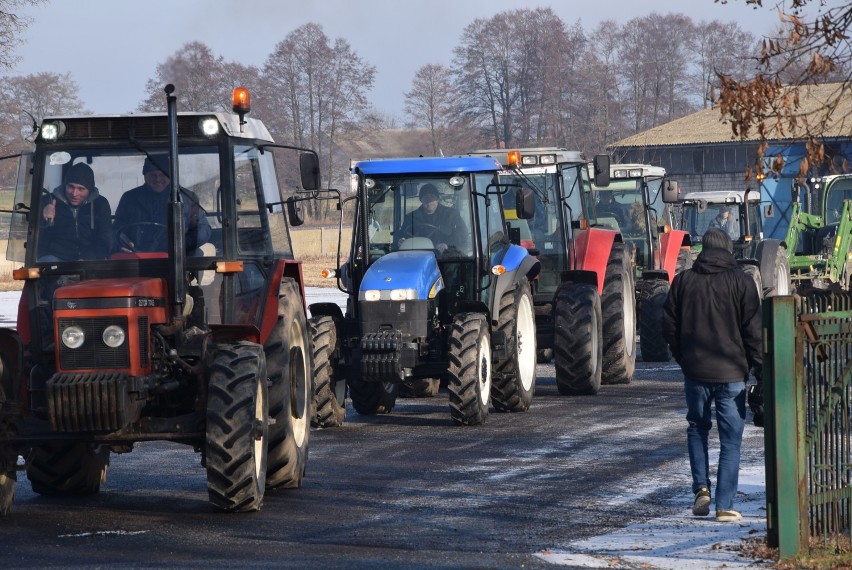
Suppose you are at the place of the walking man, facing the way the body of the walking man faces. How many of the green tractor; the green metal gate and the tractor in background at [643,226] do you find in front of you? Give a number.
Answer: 2

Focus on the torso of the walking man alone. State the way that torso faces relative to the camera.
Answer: away from the camera

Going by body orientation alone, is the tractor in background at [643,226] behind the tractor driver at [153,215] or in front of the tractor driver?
behind

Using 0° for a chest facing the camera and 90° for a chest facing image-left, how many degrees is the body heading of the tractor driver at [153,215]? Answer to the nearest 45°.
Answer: approximately 0°

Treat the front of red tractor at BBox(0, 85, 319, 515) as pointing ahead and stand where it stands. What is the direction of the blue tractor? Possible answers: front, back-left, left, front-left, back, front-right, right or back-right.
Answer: back-left

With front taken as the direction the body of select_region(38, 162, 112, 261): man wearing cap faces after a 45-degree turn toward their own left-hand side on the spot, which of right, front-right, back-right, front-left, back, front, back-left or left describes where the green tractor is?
left

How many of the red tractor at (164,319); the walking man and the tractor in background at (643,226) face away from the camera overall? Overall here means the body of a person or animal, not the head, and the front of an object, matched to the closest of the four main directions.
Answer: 1

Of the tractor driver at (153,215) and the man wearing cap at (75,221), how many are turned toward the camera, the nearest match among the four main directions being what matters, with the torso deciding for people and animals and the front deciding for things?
2

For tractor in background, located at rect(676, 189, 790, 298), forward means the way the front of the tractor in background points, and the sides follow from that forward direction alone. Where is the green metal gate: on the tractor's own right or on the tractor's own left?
on the tractor's own left

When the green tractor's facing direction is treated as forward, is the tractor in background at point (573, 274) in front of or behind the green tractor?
in front

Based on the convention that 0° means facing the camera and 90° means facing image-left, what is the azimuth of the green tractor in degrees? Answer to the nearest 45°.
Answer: approximately 45°

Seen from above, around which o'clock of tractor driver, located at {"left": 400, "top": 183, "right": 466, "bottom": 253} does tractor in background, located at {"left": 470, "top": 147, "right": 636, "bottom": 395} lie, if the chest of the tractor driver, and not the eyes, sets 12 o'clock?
The tractor in background is roughly at 7 o'clock from the tractor driver.

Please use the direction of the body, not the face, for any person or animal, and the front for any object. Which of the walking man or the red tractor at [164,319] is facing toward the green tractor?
the walking man

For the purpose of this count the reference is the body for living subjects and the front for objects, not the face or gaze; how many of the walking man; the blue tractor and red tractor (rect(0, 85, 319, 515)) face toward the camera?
2

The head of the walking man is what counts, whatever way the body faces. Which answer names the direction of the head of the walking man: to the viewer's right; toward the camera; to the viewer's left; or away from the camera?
away from the camera
